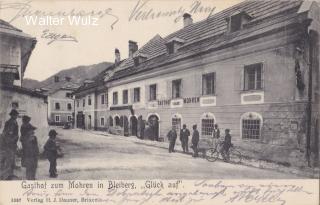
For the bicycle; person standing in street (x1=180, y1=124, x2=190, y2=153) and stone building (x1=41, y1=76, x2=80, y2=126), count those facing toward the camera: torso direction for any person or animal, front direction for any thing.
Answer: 2

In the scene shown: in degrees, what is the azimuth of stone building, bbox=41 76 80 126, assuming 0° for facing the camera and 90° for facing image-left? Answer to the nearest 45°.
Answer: approximately 0°

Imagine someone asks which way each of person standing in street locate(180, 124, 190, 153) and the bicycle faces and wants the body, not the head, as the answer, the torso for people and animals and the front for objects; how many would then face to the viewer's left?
1

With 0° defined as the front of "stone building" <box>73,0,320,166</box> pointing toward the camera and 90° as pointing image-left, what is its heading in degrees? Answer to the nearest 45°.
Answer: approximately 45°

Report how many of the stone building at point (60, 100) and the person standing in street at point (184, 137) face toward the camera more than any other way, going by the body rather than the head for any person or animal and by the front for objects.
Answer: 2

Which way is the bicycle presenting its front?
to the viewer's left

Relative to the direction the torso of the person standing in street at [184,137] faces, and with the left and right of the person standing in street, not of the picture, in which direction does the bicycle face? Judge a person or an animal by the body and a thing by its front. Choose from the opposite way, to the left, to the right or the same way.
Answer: to the right
